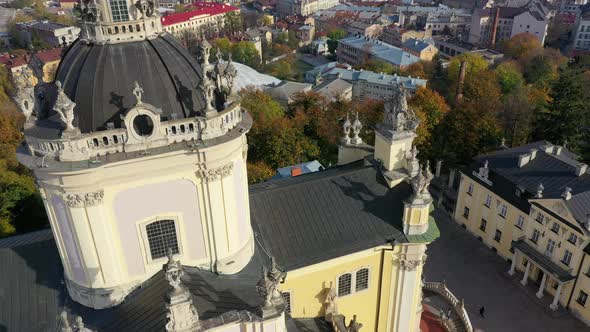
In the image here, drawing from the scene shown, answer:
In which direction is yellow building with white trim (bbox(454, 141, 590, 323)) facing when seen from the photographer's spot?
facing the viewer and to the left of the viewer

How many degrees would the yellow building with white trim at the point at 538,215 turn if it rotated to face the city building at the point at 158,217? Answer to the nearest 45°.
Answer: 0° — it already faces it
